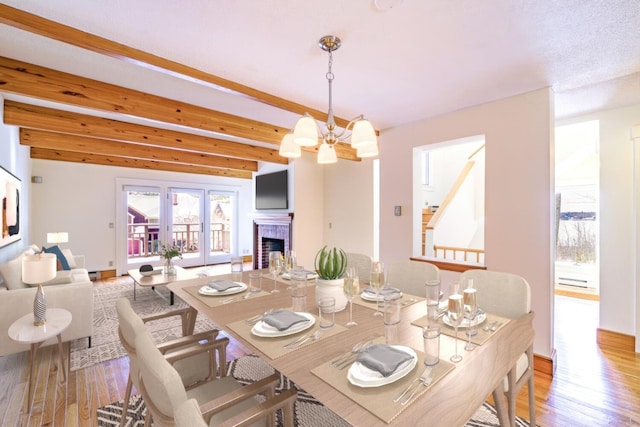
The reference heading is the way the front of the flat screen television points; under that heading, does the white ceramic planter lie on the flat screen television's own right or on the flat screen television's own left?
on the flat screen television's own left

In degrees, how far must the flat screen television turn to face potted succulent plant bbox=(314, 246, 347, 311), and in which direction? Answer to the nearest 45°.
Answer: approximately 45° to its left

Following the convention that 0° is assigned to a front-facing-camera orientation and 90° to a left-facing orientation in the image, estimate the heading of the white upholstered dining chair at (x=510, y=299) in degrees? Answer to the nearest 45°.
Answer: approximately 45°

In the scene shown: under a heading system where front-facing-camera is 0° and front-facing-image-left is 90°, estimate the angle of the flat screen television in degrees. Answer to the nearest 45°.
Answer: approximately 45°

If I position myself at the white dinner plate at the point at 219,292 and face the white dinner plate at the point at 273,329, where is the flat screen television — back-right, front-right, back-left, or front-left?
back-left
